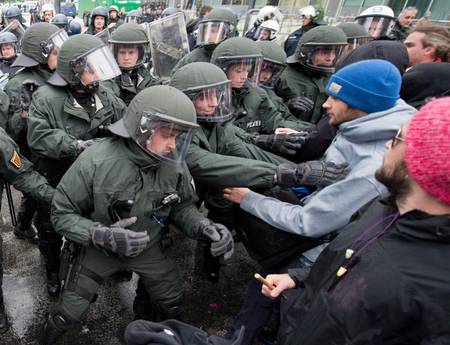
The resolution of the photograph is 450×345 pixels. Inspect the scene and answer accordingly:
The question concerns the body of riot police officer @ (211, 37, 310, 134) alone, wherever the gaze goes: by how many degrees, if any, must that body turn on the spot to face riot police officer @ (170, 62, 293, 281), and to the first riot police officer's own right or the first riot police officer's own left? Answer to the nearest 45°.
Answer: approximately 45° to the first riot police officer's own right

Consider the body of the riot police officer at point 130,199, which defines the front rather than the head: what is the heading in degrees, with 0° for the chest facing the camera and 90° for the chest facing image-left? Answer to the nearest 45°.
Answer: approximately 315°

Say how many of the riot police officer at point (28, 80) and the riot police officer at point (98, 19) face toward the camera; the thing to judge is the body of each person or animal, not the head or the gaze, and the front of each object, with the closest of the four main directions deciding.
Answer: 1

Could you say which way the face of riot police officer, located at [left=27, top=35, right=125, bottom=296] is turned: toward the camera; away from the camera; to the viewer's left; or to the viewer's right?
to the viewer's right

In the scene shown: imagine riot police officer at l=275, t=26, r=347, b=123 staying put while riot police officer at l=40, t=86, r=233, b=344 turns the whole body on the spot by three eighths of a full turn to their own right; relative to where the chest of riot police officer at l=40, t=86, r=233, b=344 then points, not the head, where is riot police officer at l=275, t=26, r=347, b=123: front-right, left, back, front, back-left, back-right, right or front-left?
back-right

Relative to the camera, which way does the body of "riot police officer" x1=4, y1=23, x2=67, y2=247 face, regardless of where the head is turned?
to the viewer's right

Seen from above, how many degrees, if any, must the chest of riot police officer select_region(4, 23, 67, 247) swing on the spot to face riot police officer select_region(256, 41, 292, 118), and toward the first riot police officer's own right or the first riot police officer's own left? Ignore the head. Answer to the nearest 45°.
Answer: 0° — they already face them

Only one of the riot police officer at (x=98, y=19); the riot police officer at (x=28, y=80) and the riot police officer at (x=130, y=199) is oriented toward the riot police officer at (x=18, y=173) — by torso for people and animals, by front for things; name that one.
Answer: the riot police officer at (x=98, y=19)
